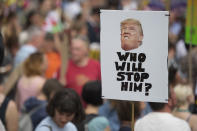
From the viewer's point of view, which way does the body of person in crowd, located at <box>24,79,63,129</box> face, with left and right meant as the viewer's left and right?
facing away from the viewer and to the right of the viewer

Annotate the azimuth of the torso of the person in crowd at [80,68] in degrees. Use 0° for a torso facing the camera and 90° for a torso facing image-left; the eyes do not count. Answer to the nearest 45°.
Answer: approximately 45°

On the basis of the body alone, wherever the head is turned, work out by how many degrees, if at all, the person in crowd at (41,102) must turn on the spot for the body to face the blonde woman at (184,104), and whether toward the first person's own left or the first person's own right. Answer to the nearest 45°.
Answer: approximately 45° to the first person's own right
